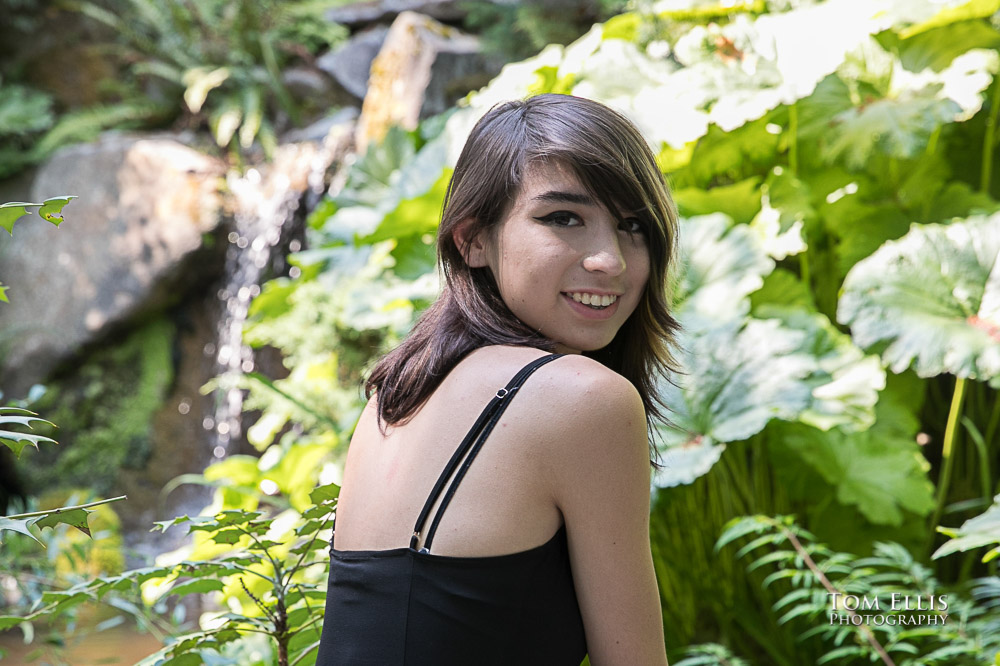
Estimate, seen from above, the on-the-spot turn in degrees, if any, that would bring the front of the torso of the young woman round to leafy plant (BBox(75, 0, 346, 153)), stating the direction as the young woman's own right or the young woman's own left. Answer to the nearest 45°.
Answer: approximately 45° to the young woman's own left

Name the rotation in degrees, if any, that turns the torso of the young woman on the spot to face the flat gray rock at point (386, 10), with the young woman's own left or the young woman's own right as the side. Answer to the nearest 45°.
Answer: approximately 45° to the young woman's own left

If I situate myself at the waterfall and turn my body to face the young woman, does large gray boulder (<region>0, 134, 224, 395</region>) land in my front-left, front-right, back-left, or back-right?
back-right

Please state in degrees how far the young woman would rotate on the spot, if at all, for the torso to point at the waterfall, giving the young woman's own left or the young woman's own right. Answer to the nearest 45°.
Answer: approximately 45° to the young woman's own left

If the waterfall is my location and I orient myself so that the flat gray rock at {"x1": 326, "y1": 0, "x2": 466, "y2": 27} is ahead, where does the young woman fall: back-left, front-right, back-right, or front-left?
back-right

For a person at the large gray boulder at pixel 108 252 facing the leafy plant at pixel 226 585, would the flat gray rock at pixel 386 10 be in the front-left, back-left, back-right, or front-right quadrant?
back-left

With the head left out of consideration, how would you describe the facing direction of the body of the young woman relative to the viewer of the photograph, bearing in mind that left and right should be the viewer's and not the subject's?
facing away from the viewer and to the right of the viewer
